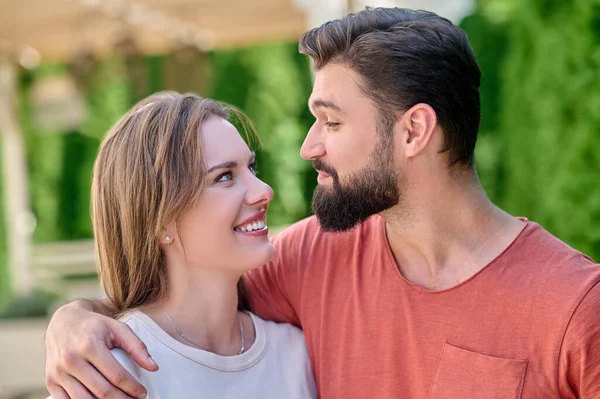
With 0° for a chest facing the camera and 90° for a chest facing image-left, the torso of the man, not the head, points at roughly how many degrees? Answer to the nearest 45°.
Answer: approximately 45°

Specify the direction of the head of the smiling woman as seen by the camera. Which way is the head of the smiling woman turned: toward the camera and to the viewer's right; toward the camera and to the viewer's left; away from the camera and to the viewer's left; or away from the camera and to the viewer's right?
toward the camera and to the viewer's right

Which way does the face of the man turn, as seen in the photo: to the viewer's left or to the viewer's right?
to the viewer's left

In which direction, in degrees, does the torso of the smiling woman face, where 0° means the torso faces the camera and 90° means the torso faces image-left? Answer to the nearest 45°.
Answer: approximately 315°
